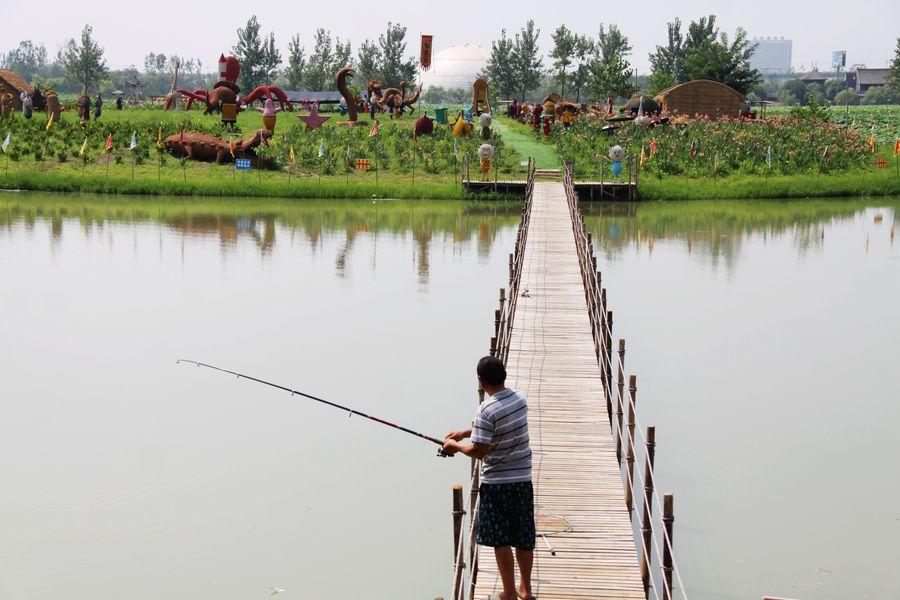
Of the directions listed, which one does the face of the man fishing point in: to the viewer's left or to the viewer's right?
to the viewer's left

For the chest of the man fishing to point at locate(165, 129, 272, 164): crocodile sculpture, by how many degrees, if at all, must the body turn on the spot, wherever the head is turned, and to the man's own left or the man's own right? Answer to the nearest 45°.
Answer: approximately 45° to the man's own right

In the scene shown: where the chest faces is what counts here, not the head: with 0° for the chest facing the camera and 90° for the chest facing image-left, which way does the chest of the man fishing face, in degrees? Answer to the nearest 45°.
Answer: approximately 135°
